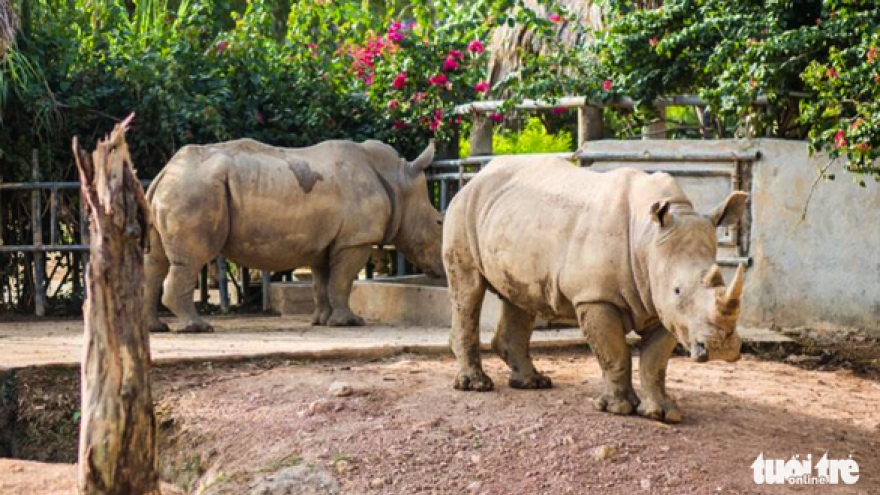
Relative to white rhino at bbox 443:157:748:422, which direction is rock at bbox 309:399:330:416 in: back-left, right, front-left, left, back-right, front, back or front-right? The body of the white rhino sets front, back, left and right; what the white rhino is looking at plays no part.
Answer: back-right

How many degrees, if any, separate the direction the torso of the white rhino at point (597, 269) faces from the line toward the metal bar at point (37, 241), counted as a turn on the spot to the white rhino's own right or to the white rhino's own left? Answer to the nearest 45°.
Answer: approximately 180°

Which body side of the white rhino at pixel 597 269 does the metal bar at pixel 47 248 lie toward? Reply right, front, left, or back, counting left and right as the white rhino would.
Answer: back

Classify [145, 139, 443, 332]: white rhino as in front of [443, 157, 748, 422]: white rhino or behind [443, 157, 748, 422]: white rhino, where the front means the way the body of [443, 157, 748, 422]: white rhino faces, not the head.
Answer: behind

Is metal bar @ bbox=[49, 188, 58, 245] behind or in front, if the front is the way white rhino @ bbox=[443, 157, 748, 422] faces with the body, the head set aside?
behind

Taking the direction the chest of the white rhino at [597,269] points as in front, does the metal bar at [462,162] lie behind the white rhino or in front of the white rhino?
behind

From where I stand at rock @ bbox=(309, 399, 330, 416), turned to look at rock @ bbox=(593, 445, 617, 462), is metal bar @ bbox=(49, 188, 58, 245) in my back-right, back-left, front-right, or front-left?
back-left

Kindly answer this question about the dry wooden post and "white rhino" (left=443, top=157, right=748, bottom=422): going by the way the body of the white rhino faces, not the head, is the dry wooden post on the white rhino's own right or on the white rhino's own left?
on the white rhino's own right

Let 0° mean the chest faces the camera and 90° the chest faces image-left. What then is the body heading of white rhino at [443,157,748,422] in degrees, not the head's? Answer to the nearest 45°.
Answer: approximately 315°

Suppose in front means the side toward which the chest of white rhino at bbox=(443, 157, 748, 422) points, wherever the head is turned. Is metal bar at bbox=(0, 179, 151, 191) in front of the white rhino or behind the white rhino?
behind

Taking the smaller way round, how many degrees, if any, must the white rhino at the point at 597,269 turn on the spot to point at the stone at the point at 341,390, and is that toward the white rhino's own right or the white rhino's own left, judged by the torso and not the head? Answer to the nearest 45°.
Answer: approximately 135° to the white rhino's own right
